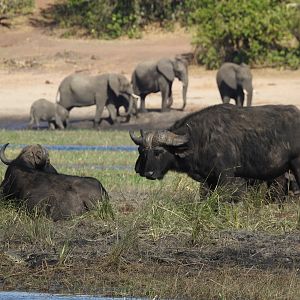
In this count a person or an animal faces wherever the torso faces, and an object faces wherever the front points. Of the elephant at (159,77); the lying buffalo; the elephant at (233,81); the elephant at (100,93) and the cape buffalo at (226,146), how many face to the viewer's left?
2

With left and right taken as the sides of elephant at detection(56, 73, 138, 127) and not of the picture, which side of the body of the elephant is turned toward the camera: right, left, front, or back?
right

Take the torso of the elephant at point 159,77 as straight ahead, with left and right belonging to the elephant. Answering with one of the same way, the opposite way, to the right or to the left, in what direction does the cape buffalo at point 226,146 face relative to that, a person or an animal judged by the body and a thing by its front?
the opposite way

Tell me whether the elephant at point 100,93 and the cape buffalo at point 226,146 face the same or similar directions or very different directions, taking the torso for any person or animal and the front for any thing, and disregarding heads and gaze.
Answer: very different directions

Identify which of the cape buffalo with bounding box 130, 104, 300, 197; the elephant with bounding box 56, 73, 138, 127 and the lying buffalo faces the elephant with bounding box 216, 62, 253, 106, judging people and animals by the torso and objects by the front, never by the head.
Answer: the elephant with bounding box 56, 73, 138, 127

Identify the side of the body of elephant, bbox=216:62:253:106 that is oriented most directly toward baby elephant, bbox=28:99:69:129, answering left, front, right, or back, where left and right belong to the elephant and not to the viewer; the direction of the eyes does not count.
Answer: right

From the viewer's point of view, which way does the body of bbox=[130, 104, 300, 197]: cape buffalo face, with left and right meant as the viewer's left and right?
facing to the left of the viewer

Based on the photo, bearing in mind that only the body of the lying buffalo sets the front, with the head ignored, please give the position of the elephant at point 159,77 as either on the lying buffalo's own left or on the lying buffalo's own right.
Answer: on the lying buffalo's own right

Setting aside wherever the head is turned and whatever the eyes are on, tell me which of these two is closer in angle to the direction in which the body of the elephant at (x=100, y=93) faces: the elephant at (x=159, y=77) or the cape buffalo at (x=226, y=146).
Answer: the elephant

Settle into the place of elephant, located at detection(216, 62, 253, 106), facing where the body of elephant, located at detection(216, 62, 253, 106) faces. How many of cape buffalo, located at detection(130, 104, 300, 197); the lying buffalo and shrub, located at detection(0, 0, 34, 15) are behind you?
1

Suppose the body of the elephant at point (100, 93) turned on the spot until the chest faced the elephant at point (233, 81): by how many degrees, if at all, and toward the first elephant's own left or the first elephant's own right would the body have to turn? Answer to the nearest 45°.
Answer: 0° — it already faces it

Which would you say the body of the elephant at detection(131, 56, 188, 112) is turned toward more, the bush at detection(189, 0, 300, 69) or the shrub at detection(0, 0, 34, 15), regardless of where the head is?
the bush

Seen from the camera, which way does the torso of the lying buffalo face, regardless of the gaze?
to the viewer's left

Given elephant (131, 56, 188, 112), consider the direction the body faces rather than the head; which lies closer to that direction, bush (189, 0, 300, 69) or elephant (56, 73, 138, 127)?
the bush
